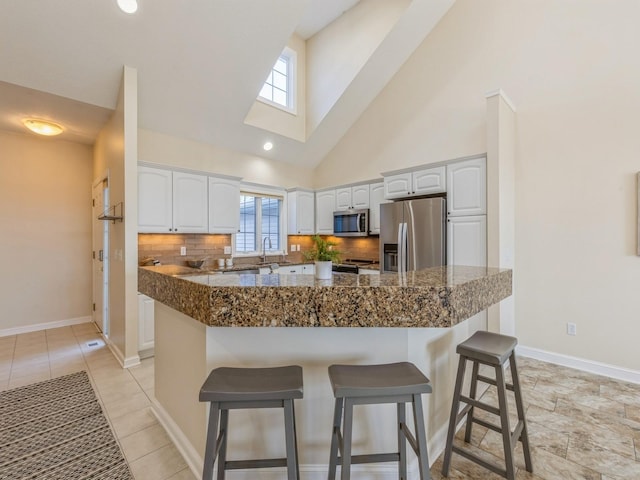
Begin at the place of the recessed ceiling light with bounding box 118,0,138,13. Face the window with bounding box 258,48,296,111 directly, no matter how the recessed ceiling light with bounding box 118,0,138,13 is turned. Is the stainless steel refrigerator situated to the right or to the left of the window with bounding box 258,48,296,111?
right

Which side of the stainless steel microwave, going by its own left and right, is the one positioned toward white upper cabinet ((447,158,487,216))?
left

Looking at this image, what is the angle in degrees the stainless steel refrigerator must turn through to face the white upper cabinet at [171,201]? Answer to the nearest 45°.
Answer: approximately 45° to its right

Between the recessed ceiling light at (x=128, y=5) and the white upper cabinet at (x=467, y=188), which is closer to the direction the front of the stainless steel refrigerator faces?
the recessed ceiling light

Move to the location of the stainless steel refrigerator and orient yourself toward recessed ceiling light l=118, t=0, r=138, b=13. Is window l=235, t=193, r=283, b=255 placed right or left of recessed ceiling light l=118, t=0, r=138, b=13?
right

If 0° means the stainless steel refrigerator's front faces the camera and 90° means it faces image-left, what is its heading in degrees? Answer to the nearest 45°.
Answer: approximately 45°

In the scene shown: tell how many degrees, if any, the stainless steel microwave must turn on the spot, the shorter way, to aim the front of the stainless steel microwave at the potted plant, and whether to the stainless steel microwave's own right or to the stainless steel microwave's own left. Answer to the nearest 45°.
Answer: approximately 45° to the stainless steel microwave's own left
